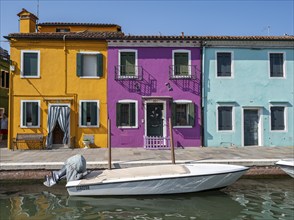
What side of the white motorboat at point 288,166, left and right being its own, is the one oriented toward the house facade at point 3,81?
front

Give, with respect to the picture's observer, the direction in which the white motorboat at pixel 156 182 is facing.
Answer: facing to the right of the viewer

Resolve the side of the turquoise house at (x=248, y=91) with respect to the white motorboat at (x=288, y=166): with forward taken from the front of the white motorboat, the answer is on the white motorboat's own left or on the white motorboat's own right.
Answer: on the white motorboat's own right

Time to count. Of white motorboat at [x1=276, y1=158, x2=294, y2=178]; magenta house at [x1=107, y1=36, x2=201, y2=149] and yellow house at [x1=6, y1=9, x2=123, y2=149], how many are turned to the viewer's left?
1

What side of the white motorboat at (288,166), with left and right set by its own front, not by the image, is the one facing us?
left

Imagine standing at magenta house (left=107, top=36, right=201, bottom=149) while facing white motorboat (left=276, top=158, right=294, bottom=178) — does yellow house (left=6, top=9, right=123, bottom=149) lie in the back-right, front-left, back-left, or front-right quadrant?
back-right

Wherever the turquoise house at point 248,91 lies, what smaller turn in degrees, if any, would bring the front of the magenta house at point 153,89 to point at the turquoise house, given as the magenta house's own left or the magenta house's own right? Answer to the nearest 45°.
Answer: approximately 90° to the magenta house's own left

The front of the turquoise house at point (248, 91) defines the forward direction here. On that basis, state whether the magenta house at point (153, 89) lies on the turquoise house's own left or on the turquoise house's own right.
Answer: on the turquoise house's own right

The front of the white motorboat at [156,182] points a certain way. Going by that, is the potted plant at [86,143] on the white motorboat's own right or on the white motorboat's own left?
on the white motorboat's own left

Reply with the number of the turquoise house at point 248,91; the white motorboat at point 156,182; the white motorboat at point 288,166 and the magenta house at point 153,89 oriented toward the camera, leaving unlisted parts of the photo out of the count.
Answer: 2

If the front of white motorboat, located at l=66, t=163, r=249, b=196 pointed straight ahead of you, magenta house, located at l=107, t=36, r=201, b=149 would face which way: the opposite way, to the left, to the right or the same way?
to the right

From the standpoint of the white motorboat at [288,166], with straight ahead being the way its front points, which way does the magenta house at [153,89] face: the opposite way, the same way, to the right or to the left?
to the left

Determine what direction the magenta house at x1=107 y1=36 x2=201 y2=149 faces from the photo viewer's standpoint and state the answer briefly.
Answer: facing the viewer

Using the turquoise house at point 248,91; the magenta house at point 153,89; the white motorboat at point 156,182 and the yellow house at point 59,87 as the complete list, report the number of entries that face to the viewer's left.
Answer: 0

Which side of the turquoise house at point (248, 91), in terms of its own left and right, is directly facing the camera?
front

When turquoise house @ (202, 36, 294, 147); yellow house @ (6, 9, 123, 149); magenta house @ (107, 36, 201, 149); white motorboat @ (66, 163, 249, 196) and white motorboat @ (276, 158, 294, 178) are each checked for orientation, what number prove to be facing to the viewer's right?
1
